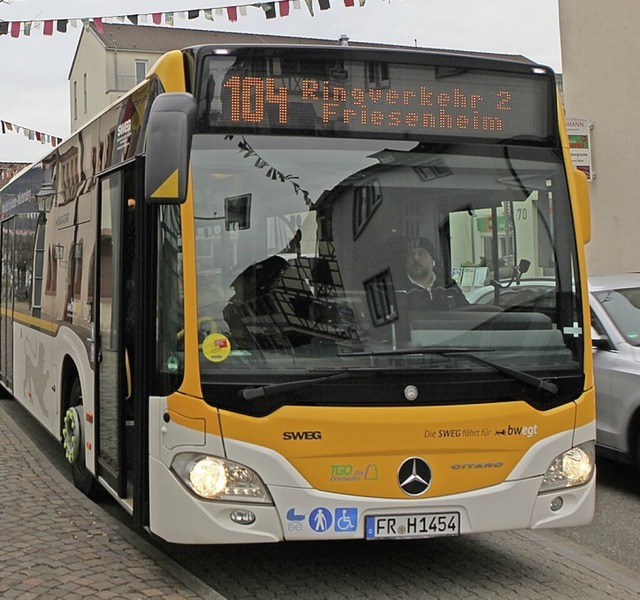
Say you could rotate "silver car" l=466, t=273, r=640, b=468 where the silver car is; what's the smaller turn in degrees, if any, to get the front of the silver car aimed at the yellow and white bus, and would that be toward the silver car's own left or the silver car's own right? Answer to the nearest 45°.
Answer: approximately 90° to the silver car's own right

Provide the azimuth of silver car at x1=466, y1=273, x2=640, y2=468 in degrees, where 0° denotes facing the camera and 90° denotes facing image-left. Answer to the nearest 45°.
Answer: approximately 315°

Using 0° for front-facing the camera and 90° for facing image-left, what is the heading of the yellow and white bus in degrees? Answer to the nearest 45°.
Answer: approximately 0°

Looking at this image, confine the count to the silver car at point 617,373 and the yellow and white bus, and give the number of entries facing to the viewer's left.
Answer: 0
